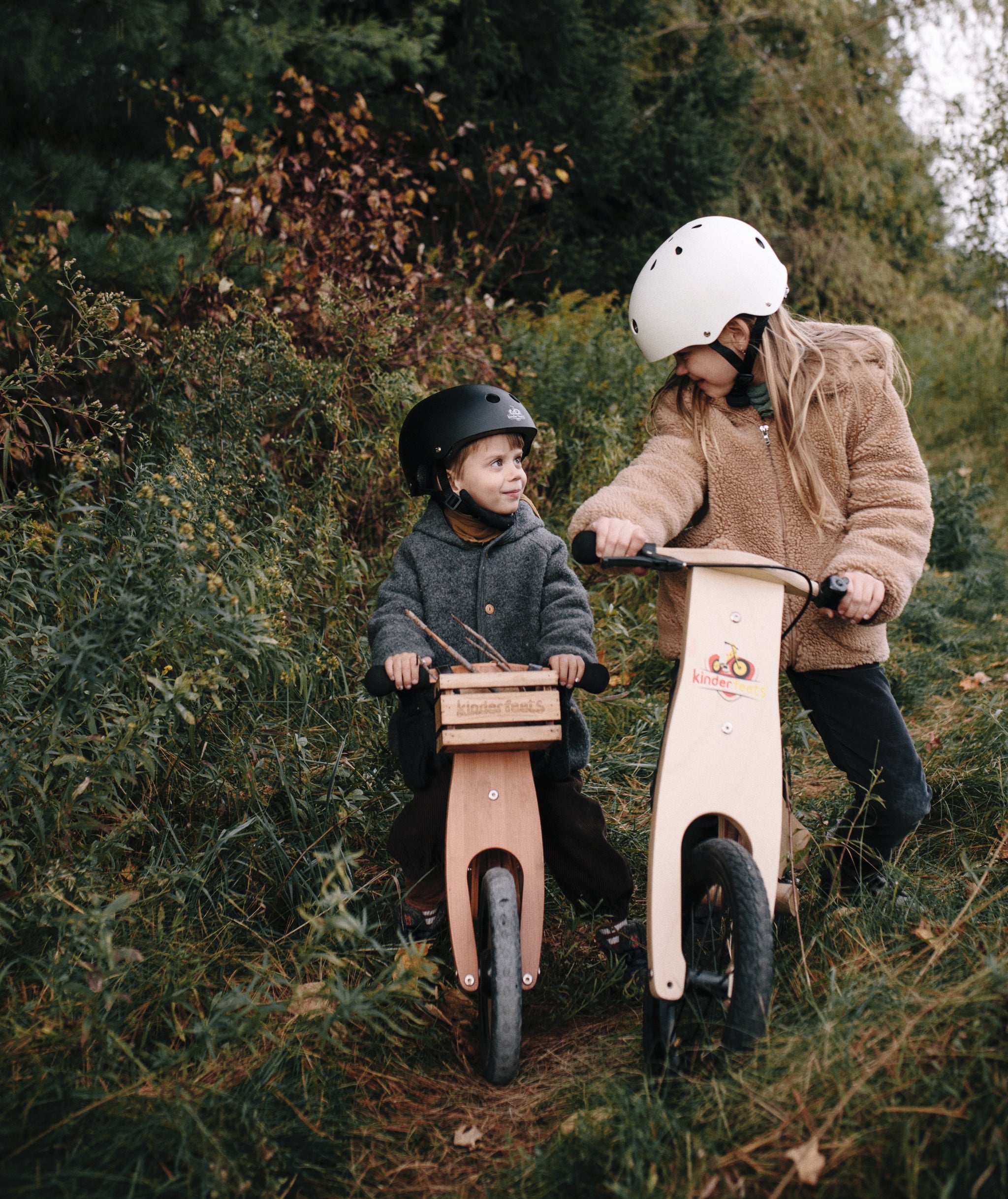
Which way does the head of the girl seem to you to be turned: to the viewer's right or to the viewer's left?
to the viewer's left

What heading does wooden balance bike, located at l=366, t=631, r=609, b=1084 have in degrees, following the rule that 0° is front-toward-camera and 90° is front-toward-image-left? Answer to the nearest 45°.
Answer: approximately 0°

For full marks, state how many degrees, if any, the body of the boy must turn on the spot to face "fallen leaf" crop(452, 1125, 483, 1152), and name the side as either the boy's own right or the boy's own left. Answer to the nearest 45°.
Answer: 0° — they already face it
